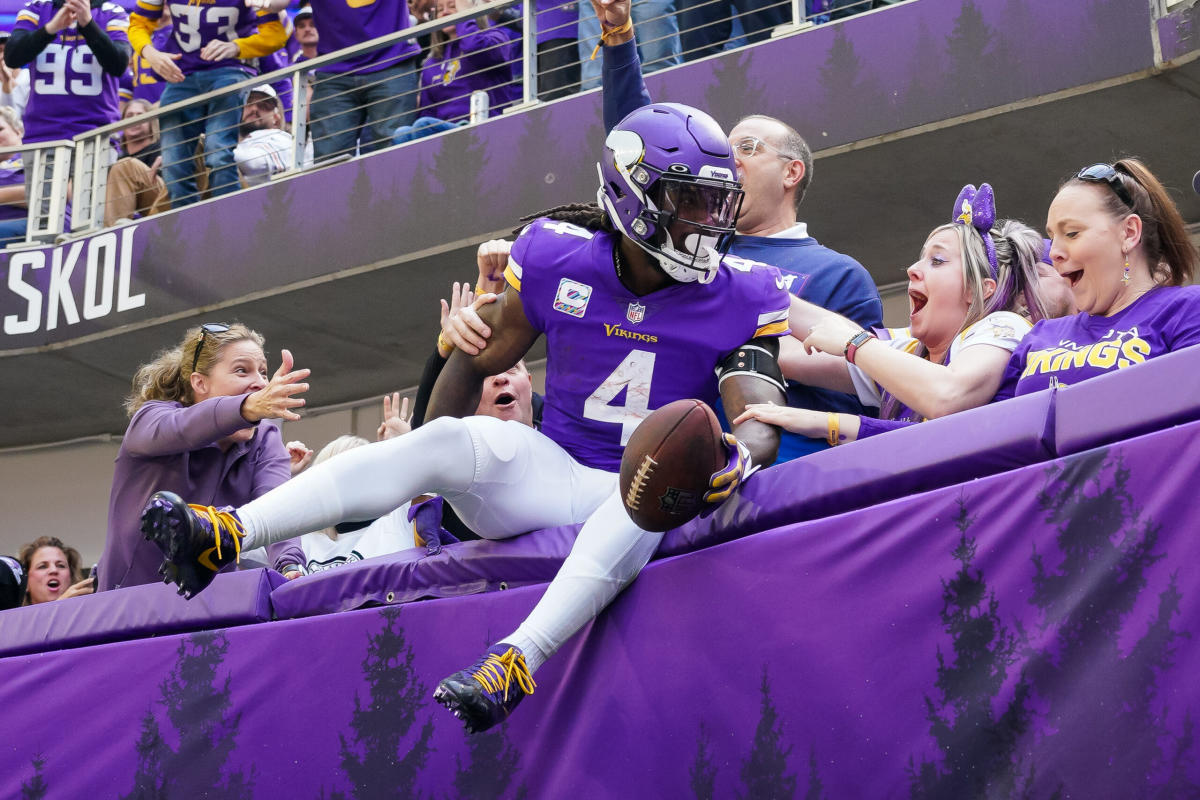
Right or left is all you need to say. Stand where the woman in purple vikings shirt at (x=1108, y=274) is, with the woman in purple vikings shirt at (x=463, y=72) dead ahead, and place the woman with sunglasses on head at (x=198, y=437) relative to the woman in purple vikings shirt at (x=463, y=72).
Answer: left

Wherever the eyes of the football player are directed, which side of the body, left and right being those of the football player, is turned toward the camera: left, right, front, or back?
front

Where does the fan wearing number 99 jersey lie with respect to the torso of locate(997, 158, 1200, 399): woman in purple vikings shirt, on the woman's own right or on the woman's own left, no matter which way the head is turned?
on the woman's own right

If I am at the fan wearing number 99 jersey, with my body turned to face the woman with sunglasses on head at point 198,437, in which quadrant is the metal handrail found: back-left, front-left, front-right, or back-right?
front-left

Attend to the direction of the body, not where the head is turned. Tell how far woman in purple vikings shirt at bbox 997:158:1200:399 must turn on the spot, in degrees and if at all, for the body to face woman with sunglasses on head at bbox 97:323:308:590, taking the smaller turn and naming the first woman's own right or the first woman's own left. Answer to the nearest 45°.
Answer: approximately 45° to the first woman's own right

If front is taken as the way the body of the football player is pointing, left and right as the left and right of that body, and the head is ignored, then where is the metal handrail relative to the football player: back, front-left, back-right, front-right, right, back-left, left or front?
back

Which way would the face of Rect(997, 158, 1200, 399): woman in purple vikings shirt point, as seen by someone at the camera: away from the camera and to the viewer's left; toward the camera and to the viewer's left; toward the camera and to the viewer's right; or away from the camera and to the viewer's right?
toward the camera and to the viewer's left

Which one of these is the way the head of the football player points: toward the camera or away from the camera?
toward the camera

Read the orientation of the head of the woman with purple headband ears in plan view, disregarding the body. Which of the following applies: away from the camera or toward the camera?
toward the camera

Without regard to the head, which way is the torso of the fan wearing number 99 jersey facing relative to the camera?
toward the camera

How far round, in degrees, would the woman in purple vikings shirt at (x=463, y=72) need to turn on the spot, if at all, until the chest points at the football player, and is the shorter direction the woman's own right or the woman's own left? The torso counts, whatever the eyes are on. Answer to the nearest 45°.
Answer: approximately 45° to the woman's own left

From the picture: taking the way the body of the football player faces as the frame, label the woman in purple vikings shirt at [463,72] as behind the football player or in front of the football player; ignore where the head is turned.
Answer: behind

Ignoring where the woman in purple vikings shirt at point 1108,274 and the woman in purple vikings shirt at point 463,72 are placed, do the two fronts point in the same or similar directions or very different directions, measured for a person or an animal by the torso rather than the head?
same or similar directions

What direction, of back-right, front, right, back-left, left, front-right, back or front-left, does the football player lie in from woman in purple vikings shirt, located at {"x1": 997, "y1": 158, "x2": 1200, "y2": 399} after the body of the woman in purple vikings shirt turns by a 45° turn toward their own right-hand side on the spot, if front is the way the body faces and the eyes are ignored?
front

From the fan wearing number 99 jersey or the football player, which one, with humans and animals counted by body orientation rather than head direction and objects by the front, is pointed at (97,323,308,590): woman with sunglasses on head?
the fan wearing number 99 jersey

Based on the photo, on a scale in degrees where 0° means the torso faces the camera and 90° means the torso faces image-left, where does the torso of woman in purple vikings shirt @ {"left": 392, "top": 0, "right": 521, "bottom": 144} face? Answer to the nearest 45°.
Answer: approximately 45°

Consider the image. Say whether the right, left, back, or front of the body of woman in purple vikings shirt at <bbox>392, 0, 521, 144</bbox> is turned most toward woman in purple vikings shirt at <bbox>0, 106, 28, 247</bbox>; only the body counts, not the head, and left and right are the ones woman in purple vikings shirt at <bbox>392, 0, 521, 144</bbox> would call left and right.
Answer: right
